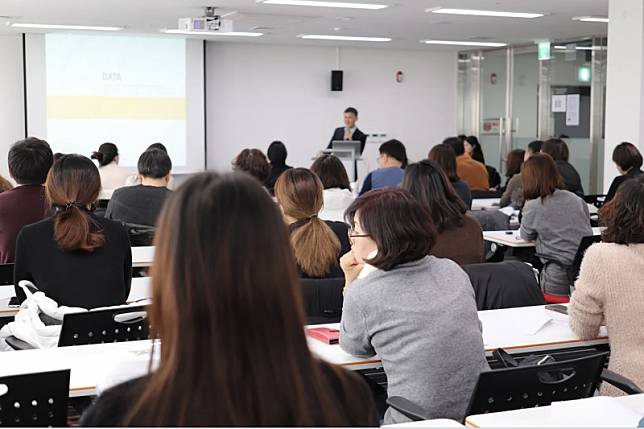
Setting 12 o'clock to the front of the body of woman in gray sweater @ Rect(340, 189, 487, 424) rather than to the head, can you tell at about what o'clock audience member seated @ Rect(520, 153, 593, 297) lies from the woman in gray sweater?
The audience member seated is roughly at 2 o'clock from the woman in gray sweater.

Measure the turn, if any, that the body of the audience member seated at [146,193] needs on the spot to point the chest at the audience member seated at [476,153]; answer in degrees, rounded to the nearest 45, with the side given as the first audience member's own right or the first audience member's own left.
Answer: approximately 45° to the first audience member's own right

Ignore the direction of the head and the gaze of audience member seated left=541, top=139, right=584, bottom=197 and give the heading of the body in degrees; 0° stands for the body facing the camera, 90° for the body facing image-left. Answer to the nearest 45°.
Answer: approximately 135°

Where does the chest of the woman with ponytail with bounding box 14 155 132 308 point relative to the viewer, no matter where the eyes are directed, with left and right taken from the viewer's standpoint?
facing away from the viewer

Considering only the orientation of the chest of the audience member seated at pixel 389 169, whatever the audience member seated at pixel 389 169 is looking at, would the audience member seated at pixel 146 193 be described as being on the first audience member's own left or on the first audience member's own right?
on the first audience member's own left

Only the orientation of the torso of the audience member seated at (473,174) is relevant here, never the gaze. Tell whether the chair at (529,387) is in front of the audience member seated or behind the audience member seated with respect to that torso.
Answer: behind

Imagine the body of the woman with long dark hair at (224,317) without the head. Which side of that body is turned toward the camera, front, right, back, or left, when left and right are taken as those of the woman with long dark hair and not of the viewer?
back

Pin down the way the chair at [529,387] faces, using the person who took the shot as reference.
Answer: facing away from the viewer and to the left of the viewer

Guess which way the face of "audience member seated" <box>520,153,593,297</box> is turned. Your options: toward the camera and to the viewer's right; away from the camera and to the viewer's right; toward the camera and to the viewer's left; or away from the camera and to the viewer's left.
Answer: away from the camera and to the viewer's left
